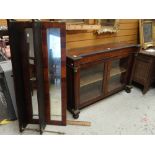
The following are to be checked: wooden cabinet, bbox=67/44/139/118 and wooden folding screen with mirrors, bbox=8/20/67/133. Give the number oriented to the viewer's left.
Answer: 0

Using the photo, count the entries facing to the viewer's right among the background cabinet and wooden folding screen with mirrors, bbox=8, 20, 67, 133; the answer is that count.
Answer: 0

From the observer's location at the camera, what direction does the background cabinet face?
facing the viewer and to the left of the viewer

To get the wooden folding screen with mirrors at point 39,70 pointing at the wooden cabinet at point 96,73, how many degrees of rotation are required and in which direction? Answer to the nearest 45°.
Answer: approximately 135° to its left

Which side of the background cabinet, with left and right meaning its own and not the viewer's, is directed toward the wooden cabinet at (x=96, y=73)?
front

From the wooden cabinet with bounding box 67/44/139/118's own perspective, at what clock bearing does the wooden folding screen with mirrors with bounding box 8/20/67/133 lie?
the wooden folding screen with mirrors with bounding box 8/20/67/133 is roughly at 3 o'clock from the wooden cabinet with bounding box 67/44/139/118.

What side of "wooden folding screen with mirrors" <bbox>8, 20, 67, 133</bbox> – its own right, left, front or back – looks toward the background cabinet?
left

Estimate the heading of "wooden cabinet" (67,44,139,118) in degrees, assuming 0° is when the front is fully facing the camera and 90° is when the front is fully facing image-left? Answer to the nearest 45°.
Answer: approximately 315°

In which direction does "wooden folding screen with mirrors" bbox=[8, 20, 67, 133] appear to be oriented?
toward the camera
